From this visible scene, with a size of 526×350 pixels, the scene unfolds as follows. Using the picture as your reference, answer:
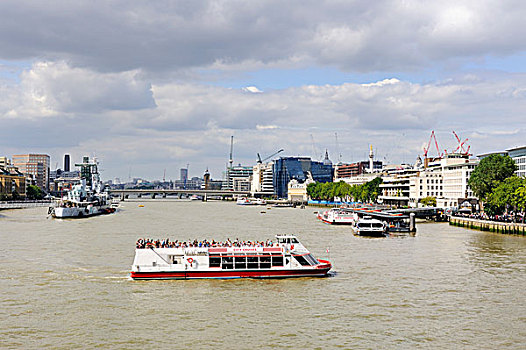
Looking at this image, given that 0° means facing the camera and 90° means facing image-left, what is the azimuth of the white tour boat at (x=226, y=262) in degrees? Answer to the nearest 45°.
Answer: approximately 270°
